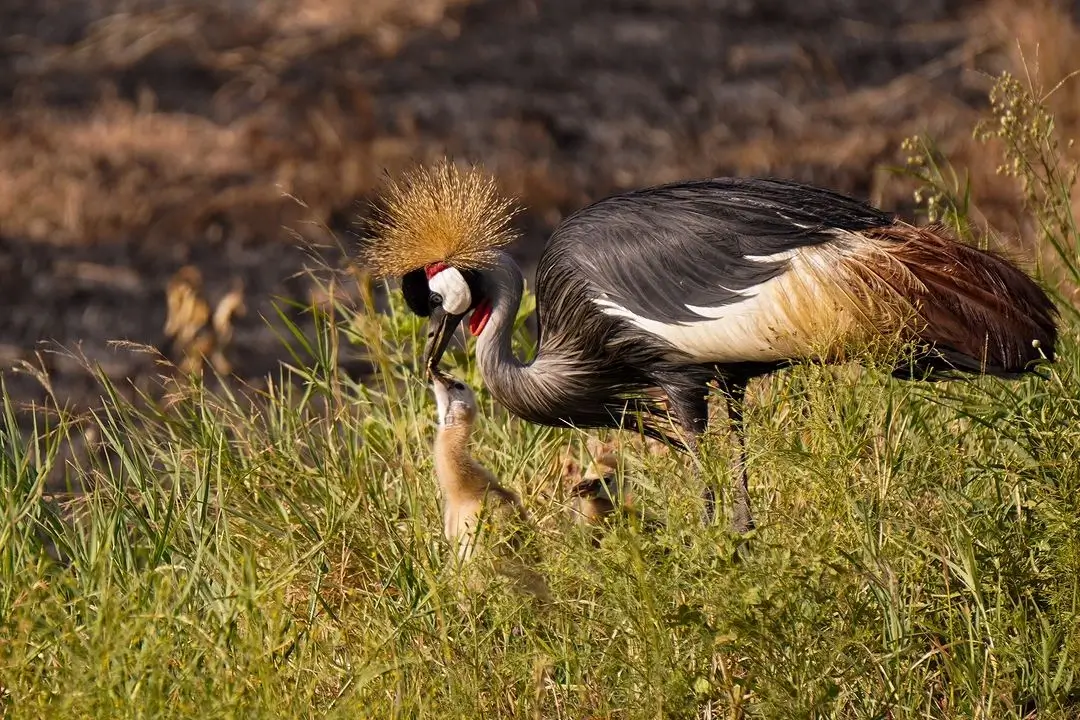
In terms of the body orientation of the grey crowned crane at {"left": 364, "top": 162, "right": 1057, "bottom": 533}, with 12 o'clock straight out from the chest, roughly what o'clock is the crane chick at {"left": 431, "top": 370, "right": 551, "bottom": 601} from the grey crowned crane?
The crane chick is roughly at 10 o'clock from the grey crowned crane.

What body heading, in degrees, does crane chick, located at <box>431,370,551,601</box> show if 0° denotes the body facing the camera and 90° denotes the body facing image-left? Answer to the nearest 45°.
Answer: approximately 90°

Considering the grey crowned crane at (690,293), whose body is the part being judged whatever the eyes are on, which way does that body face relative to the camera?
to the viewer's left
